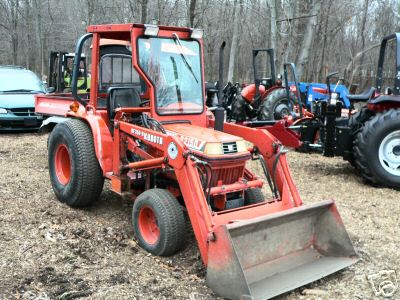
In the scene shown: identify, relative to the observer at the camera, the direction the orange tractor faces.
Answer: facing the viewer and to the right of the viewer

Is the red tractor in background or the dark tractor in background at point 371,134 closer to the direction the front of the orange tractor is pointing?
the dark tractor in background

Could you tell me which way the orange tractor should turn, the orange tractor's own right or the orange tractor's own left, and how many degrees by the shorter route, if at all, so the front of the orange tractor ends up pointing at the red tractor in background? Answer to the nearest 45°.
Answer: approximately 135° to the orange tractor's own left

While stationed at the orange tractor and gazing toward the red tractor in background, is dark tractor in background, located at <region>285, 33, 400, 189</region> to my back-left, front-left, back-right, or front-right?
front-right

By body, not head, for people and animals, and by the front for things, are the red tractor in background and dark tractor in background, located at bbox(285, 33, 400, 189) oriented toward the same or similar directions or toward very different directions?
same or similar directions

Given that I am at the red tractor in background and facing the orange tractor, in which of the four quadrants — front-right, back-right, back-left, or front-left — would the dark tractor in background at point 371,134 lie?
front-left

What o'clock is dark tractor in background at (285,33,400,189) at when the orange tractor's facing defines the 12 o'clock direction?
The dark tractor in background is roughly at 9 o'clock from the orange tractor.

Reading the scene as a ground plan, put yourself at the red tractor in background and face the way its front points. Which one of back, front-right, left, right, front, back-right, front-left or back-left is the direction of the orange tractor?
back-right
